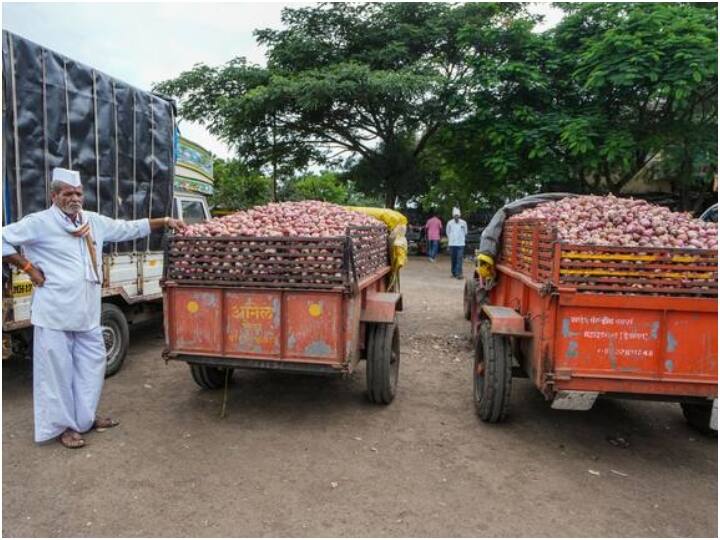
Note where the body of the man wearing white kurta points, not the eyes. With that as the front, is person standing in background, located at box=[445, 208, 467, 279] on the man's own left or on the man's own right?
on the man's own left

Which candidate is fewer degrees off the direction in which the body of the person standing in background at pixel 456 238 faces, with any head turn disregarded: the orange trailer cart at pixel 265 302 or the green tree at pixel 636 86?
the orange trailer cart

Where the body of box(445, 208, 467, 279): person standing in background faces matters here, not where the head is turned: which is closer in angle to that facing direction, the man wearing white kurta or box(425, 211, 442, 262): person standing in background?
the man wearing white kurta

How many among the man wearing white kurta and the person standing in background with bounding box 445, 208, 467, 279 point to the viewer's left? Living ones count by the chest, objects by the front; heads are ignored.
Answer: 0

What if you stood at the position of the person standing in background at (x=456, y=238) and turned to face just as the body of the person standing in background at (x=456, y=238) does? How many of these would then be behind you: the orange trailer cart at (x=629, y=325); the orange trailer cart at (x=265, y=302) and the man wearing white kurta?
0

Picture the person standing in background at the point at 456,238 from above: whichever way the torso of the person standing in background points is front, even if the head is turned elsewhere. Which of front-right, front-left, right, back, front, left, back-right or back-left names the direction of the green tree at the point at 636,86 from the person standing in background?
left

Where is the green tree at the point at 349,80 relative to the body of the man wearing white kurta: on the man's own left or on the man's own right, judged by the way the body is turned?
on the man's own left

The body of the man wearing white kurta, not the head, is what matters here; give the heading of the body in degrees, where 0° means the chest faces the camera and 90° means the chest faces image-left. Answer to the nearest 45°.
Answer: approximately 315°

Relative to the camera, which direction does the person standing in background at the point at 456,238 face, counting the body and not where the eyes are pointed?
toward the camera

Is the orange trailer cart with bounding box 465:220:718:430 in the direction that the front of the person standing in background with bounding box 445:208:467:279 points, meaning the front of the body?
yes
